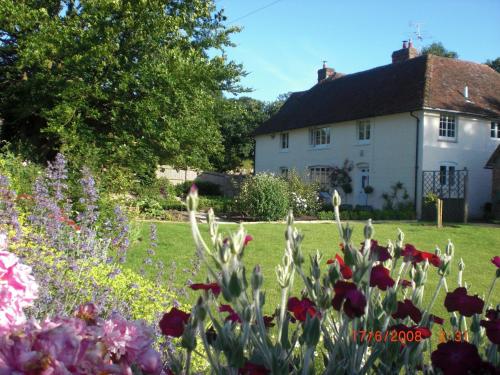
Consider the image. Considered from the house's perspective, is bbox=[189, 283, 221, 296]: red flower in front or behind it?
in front

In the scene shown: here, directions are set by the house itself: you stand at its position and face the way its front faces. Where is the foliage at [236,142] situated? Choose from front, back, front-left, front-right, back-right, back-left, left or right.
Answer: right

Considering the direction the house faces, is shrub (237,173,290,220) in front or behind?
in front

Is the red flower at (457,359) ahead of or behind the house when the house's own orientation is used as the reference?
ahead

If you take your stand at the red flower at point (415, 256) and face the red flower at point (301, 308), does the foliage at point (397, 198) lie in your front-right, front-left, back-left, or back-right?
back-right

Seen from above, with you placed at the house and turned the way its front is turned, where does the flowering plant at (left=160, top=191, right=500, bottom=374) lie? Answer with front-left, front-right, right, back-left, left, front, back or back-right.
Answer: front-left

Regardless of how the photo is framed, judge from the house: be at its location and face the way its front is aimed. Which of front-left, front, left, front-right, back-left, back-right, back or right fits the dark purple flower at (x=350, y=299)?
front-left

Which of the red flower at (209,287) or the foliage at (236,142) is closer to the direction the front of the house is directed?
the red flower

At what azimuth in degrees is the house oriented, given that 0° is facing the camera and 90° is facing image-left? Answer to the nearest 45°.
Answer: approximately 45°

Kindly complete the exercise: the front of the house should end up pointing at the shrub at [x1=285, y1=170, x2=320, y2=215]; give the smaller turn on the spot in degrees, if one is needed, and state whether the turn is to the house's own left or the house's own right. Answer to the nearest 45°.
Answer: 0° — it already faces it

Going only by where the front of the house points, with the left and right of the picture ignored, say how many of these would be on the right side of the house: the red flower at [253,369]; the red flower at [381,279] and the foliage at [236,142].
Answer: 1

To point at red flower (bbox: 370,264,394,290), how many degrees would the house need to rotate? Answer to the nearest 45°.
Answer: approximately 45° to its left

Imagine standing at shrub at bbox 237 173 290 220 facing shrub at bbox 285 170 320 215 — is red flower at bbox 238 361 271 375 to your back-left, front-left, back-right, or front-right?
back-right
